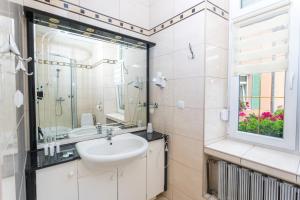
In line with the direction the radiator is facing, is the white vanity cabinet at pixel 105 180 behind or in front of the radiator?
in front

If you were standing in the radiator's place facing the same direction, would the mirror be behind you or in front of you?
in front

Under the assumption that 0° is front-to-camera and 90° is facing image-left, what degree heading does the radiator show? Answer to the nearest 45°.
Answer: approximately 45°
